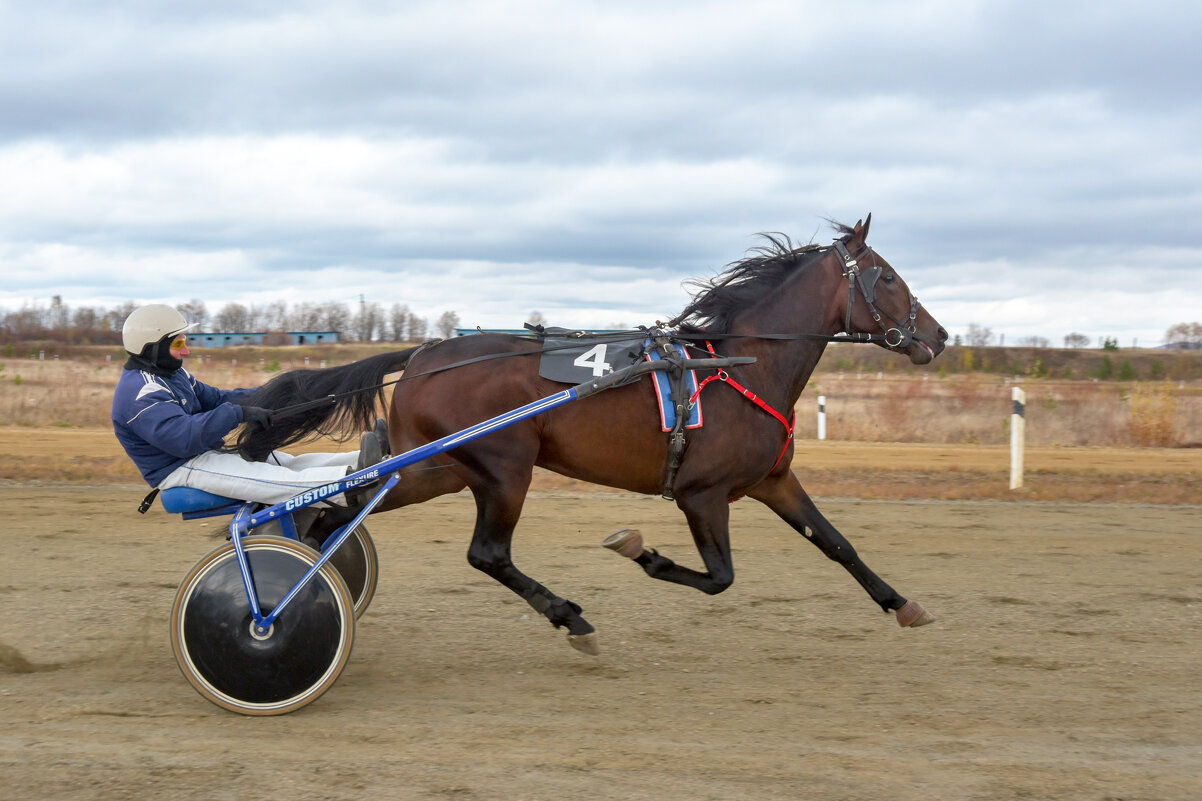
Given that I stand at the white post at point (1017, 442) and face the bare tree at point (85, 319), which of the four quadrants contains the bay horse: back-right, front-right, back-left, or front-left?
back-left

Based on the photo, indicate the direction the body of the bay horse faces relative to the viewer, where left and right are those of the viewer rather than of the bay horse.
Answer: facing to the right of the viewer

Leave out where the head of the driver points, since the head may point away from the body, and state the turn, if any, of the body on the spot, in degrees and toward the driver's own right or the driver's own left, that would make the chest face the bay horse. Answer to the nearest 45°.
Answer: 0° — they already face it

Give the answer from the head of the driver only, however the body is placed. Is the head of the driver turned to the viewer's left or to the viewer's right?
to the viewer's right

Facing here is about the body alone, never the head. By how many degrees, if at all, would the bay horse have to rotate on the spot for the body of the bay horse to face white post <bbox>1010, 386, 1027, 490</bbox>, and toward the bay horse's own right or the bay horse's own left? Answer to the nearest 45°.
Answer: approximately 45° to the bay horse's own left

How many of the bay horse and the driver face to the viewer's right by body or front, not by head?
2

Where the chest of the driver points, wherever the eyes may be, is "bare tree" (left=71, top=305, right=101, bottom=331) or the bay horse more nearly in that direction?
the bay horse

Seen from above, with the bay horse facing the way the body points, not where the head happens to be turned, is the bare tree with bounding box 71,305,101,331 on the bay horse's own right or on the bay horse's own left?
on the bay horse's own left

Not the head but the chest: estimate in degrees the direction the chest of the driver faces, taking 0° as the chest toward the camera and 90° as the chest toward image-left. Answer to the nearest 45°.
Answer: approximately 270°

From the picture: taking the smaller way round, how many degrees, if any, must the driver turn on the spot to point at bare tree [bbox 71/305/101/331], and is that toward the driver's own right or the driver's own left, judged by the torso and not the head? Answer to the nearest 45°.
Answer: approximately 90° to the driver's own left
